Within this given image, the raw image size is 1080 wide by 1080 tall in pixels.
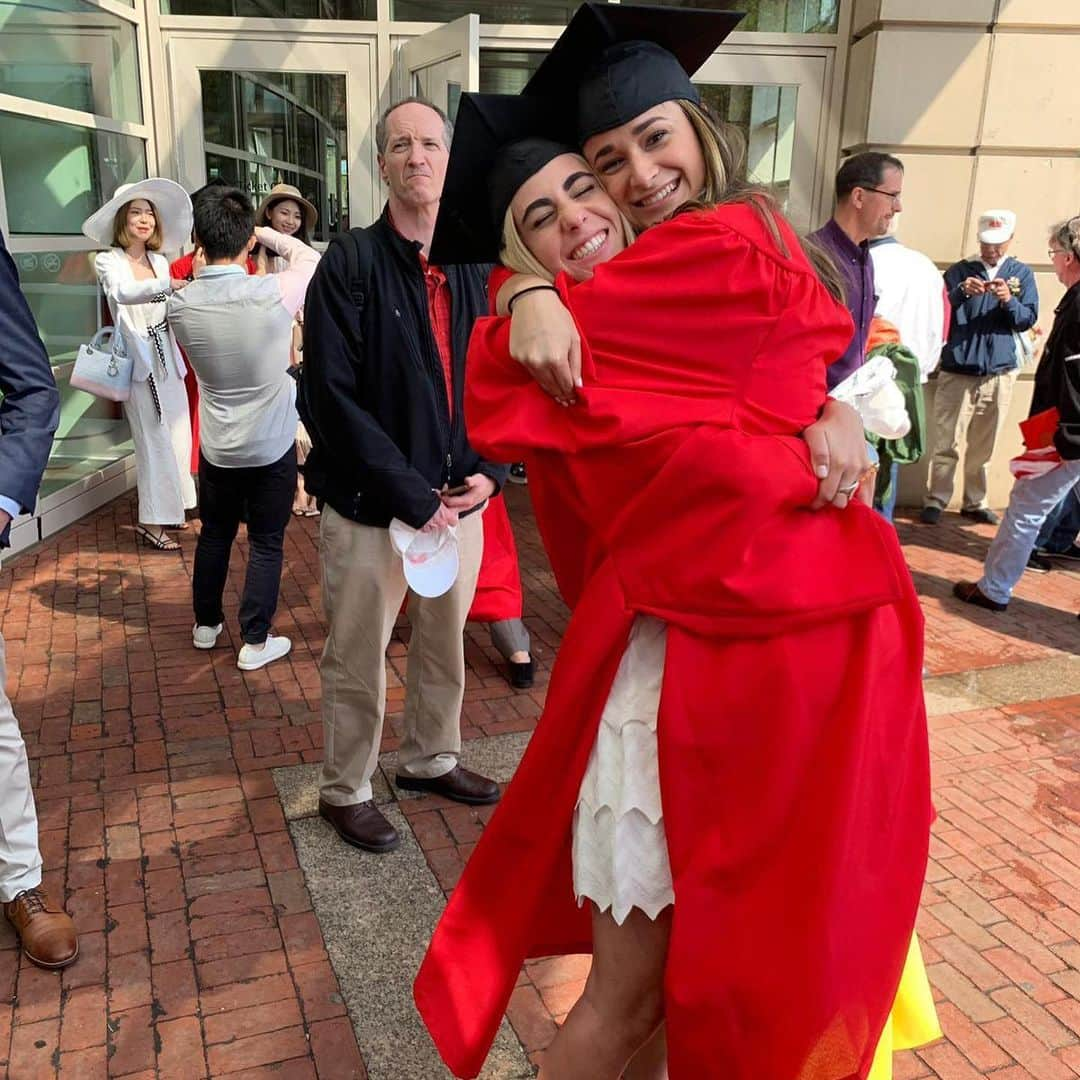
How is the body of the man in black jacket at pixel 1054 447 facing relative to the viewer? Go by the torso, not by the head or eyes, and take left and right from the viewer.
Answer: facing to the left of the viewer

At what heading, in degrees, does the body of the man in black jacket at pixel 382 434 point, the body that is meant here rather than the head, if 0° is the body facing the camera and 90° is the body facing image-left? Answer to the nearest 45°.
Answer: approximately 315°

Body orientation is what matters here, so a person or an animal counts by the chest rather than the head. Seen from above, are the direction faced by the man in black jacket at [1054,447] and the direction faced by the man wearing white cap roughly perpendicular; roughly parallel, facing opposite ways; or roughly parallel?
roughly perpendicular

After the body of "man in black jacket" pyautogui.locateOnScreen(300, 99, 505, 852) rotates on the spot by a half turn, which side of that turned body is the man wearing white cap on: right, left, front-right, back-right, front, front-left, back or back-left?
right

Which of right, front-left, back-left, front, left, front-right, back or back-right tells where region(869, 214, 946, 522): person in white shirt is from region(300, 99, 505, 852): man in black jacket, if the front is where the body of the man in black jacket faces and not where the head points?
left

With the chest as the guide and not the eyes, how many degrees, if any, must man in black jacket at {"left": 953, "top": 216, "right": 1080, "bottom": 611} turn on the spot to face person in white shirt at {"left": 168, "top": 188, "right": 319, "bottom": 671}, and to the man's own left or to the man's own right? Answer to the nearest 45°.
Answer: approximately 45° to the man's own left

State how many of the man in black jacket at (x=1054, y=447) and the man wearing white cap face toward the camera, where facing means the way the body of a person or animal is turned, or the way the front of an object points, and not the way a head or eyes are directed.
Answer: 1

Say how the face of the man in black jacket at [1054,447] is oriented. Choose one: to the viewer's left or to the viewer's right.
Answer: to the viewer's left

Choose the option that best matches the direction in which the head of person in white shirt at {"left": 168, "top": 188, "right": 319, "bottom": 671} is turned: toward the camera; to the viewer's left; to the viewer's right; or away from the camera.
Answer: away from the camera

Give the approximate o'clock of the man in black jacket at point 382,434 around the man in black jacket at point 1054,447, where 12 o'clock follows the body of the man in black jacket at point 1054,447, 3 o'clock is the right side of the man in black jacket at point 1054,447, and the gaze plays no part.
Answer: the man in black jacket at point 382,434 is roughly at 10 o'clock from the man in black jacket at point 1054,447.
